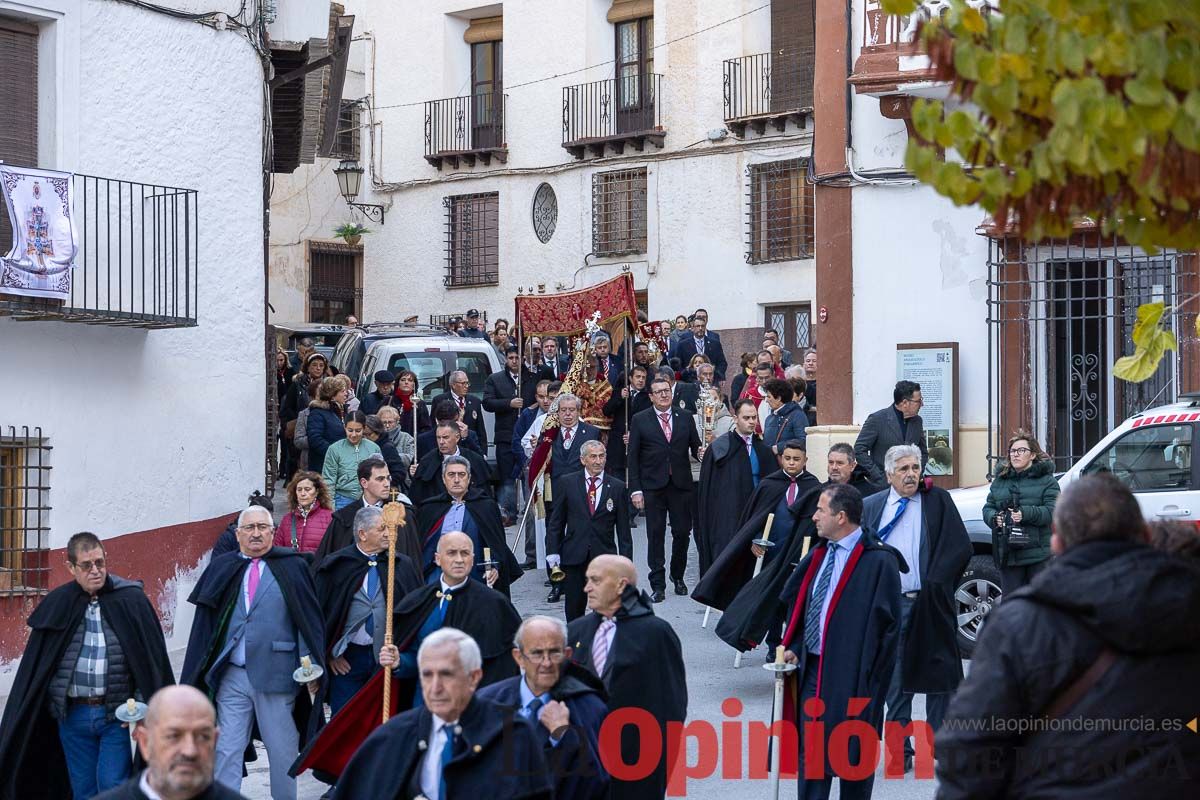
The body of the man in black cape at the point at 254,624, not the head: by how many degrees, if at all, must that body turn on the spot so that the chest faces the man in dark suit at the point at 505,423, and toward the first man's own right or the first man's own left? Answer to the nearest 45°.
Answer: approximately 180°

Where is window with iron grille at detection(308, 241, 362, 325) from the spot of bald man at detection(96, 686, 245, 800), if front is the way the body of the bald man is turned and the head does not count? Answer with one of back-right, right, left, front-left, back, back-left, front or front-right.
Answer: back-left

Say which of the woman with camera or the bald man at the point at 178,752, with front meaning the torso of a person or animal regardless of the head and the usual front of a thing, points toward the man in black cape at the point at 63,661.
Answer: the woman with camera

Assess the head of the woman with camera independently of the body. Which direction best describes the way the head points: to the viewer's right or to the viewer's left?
to the viewer's left

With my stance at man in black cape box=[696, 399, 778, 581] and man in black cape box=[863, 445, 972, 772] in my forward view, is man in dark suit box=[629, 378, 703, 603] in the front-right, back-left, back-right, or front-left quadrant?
back-right

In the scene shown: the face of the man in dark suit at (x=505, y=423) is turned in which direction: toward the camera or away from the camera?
toward the camera

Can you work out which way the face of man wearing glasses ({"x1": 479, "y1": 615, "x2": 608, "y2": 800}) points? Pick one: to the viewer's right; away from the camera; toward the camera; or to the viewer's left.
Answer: toward the camera

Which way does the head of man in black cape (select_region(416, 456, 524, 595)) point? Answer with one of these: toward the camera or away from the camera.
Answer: toward the camera

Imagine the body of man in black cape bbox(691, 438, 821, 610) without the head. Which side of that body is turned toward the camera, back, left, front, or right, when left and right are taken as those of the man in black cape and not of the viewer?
front

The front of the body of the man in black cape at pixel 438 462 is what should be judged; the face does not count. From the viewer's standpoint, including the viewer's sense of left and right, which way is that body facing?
facing the viewer

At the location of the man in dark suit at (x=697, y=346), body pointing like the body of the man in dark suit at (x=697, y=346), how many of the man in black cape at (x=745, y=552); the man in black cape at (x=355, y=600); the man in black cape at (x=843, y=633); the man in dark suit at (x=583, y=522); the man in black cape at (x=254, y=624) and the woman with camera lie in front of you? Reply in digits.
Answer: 6

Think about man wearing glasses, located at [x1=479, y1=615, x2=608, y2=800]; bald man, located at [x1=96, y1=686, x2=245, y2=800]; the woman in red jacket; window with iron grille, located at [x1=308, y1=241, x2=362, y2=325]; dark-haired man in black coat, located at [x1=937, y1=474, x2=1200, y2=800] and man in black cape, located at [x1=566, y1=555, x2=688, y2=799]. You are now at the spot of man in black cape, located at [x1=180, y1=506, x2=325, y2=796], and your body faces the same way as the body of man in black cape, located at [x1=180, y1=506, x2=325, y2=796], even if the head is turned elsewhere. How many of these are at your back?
2

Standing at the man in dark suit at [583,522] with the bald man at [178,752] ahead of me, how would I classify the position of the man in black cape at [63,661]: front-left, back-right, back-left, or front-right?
front-right

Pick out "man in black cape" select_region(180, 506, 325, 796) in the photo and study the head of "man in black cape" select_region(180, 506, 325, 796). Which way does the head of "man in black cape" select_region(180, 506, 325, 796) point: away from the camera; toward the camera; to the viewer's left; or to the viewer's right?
toward the camera

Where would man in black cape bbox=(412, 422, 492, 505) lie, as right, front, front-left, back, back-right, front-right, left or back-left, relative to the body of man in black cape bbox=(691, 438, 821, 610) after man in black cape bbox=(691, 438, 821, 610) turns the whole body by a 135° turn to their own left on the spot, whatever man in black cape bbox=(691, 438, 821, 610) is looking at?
left

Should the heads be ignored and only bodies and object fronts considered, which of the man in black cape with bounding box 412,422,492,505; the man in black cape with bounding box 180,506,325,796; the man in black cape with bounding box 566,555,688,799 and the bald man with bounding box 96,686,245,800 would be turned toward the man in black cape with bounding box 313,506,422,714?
the man in black cape with bounding box 412,422,492,505

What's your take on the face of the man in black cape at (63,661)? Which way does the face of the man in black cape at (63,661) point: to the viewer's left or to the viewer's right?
to the viewer's right

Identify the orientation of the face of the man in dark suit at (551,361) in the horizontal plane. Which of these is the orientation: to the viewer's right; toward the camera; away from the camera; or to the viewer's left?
toward the camera
